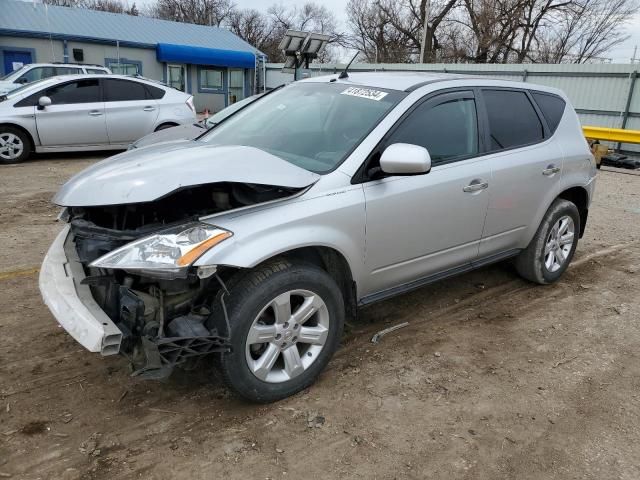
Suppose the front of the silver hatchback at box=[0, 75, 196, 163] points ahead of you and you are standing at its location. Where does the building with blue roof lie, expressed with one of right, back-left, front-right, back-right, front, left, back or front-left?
right

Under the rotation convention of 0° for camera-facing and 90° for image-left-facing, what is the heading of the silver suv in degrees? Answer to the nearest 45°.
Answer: approximately 45°

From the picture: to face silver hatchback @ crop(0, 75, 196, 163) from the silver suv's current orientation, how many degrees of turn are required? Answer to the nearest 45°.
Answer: approximately 90° to its right

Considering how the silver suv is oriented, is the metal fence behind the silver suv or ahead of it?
behind

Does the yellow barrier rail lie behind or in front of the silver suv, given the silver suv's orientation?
behind

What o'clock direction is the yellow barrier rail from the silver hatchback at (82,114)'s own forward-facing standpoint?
The yellow barrier rail is roughly at 6 o'clock from the silver hatchback.

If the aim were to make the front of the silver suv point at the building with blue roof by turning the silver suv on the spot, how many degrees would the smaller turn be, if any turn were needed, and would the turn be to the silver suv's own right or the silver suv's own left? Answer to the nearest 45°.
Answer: approximately 135° to the silver suv's own right

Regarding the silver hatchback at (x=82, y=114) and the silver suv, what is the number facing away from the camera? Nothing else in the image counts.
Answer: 0

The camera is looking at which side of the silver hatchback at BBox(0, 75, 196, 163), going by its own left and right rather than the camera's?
left
